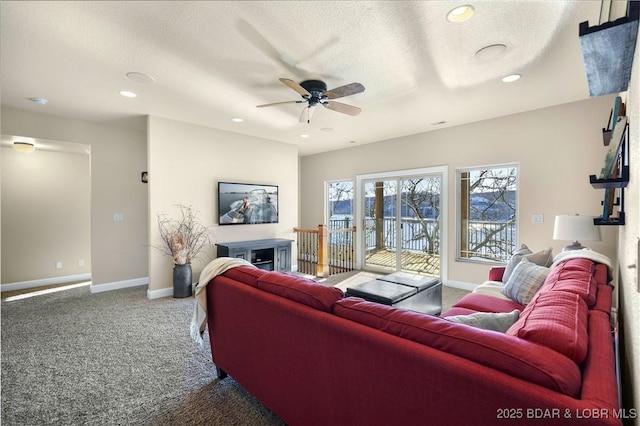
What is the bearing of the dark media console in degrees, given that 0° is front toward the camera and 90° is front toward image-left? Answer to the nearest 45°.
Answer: approximately 315°

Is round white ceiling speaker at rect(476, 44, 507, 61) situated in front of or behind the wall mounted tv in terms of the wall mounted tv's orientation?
in front

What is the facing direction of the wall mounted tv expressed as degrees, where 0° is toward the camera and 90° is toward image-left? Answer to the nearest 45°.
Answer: approximately 315°

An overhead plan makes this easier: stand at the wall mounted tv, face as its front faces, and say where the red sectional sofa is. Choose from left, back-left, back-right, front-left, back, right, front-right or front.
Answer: front-right

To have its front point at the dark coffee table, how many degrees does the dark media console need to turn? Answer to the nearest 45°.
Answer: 0° — it already faces it

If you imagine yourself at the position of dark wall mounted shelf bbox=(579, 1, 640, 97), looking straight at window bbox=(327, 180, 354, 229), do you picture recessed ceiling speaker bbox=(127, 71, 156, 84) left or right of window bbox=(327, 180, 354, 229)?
left

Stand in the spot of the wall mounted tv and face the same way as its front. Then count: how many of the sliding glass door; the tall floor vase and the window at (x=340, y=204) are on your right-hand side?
1

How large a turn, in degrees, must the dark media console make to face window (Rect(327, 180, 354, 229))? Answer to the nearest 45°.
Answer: approximately 90° to its left

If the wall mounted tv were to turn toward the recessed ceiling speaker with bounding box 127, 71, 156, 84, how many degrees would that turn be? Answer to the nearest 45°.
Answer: approximately 90° to its right

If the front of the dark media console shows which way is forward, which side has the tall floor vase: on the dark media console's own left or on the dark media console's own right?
on the dark media console's own right
